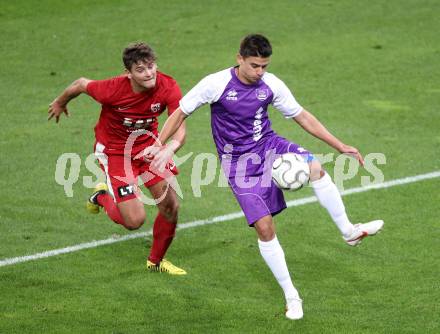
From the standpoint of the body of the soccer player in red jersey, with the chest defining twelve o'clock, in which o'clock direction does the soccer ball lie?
The soccer ball is roughly at 12 o'clock from the soccer player in red jersey.

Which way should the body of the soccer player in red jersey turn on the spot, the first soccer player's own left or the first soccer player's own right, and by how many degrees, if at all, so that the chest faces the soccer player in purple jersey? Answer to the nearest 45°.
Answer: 0° — they already face them

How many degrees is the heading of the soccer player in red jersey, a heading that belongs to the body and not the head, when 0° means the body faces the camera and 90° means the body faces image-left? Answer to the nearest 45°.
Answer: approximately 315°
